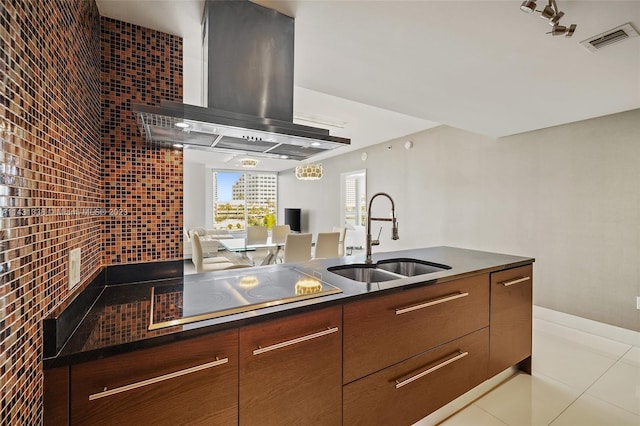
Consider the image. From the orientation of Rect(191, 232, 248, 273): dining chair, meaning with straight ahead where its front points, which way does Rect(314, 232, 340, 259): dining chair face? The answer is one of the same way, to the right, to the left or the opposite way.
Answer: to the left

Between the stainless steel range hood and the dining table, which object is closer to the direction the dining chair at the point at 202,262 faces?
the dining table

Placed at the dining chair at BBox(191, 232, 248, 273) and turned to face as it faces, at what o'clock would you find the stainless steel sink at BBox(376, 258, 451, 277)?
The stainless steel sink is roughly at 2 o'clock from the dining chair.

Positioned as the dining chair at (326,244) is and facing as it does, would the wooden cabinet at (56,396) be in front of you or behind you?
behind

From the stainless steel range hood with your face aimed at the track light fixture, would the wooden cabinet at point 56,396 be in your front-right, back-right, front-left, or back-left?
back-right

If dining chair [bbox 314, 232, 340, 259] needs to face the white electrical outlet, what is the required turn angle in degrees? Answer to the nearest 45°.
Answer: approximately 180°

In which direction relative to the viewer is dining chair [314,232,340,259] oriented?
away from the camera

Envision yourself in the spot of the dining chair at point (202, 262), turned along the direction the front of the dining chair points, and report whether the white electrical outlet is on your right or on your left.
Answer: on your right

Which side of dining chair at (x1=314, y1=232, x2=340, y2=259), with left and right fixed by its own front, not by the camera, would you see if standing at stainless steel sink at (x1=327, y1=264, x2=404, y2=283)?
back

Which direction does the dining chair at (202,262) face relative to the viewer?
to the viewer's right

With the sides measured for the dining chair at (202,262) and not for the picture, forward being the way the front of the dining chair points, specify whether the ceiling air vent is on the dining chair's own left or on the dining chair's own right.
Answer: on the dining chair's own right

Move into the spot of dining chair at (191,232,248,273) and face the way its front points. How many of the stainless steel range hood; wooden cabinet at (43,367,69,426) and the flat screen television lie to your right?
2

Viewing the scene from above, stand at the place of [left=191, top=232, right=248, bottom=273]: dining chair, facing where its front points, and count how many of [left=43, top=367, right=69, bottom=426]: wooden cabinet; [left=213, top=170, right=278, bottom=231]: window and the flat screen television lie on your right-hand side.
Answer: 1

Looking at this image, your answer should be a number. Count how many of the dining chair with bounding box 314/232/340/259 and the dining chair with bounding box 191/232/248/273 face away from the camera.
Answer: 1

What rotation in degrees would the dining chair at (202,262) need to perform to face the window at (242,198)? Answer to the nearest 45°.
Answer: approximately 90° to its left
